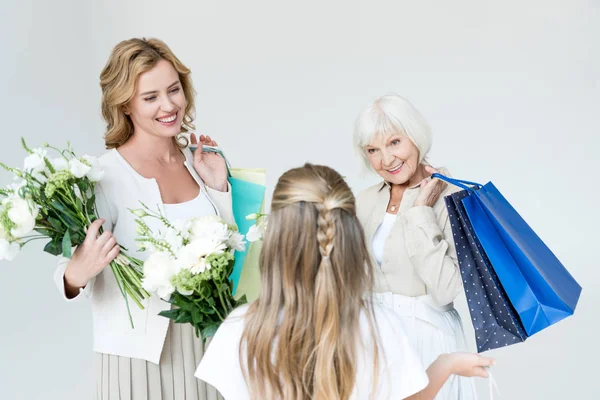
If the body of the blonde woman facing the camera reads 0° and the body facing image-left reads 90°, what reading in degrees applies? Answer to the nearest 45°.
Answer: approximately 315°

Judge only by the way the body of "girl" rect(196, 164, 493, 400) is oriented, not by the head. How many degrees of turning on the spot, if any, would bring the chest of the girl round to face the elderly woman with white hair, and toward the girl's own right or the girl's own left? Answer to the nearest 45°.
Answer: approximately 45° to the girl's own right

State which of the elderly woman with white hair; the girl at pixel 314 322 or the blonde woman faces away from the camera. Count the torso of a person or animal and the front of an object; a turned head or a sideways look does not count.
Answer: the girl

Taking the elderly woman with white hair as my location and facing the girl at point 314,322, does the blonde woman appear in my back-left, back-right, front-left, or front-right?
front-right

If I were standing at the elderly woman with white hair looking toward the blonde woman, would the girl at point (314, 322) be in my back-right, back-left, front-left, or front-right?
front-left

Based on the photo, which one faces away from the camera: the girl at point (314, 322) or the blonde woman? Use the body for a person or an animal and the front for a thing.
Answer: the girl

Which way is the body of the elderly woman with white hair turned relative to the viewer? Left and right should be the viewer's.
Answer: facing the viewer and to the left of the viewer

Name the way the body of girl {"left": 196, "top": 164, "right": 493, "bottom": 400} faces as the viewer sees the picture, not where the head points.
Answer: away from the camera

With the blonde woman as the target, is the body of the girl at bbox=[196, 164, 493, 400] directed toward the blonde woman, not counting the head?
no

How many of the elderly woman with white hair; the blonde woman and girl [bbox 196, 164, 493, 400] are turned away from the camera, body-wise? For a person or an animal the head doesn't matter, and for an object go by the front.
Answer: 1

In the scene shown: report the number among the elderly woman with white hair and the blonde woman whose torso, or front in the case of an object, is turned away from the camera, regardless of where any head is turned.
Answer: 0

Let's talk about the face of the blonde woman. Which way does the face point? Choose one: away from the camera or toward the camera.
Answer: toward the camera

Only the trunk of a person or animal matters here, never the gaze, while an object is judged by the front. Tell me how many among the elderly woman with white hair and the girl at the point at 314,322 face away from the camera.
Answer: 1

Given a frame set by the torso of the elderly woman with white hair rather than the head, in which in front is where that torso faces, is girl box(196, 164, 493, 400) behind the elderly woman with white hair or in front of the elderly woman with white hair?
in front

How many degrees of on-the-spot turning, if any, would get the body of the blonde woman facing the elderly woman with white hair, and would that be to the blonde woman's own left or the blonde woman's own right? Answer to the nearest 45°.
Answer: approximately 45° to the blonde woman's own left

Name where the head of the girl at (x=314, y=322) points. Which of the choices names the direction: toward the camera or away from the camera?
away from the camera

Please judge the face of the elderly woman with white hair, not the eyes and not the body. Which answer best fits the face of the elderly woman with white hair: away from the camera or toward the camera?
toward the camera

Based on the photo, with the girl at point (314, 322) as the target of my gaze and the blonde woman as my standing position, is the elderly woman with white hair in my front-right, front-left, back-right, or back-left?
front-left

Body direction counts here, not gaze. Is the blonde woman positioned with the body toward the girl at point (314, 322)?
yes
